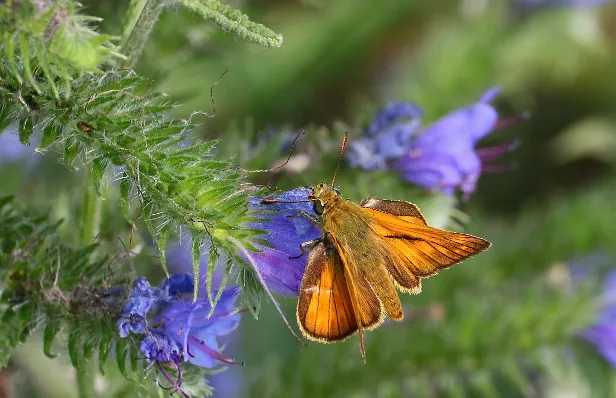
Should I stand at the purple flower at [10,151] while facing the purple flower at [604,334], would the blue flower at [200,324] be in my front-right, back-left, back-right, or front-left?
front-right

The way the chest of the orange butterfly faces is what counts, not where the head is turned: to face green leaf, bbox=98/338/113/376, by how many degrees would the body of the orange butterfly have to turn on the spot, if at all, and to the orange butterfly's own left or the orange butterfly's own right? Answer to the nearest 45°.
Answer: approximately 45° to the orange butterfly's own left

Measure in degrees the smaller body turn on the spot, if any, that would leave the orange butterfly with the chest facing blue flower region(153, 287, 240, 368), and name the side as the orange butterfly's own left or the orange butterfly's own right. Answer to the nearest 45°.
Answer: approximately 45° to the orange butterfly's own left

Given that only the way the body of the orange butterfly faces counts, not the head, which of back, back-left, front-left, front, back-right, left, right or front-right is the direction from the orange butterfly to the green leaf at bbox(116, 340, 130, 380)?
front-left

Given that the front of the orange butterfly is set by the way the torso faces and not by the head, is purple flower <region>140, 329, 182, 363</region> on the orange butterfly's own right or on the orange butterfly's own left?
on the orange butterfly's own left

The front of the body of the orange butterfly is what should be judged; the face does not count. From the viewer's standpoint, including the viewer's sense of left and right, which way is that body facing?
facing away from the viewer and to the left of the viewer

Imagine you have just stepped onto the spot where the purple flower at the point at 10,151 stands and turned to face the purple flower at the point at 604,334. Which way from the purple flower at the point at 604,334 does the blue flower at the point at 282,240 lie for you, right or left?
right
